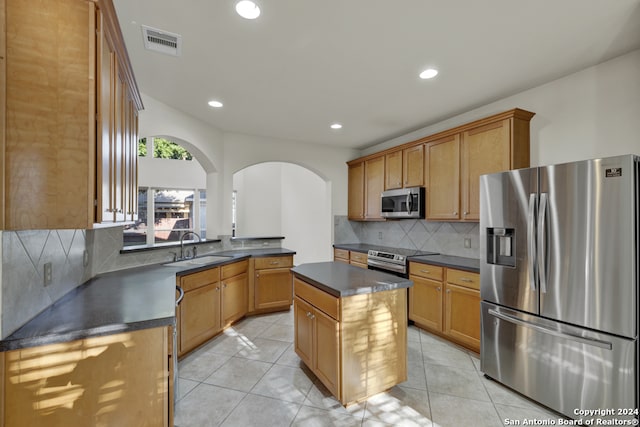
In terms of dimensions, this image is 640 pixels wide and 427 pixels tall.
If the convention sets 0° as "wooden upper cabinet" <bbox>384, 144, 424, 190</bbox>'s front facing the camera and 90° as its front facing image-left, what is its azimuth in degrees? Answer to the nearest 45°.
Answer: approximately 45°

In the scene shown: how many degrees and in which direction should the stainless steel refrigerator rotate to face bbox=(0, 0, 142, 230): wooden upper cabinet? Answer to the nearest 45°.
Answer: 0° — it already faces it

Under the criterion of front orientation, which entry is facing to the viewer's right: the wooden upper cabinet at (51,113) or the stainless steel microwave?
the wooden upper cabinet

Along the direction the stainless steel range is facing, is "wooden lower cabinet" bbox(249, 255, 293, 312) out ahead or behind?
ahead

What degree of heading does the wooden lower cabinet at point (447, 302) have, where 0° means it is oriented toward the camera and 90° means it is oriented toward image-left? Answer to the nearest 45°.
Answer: approximately 45°

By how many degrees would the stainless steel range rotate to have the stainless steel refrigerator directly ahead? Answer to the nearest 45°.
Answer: approximately 90° to its left

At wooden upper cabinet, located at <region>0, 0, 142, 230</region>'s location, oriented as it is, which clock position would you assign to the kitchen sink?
The kitchen sink is roughly at 10 o'clock from the wooden upper cabinet.

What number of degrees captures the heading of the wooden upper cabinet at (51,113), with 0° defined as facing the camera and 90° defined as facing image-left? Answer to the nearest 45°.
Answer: approximately 270°

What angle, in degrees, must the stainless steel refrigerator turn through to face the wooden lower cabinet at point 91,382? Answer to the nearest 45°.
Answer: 0° — it already faces it

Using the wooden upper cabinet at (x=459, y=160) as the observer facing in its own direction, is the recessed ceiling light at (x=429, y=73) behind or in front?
in front
